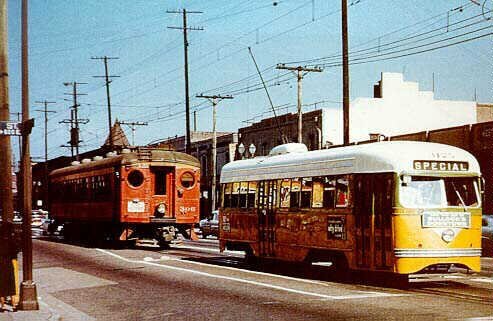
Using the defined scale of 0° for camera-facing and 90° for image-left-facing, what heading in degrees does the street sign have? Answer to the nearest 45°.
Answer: approximately 0°

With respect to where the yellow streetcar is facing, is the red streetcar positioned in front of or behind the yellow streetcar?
behind

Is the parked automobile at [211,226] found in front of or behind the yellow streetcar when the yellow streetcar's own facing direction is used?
behind

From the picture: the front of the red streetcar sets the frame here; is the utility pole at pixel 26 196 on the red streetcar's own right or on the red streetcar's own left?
on the red streetcar's own right

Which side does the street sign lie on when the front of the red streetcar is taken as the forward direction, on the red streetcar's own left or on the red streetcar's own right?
on the red streetcar's own right

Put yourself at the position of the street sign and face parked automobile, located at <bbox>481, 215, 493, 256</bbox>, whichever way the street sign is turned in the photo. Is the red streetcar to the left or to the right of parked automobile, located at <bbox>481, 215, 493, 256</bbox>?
left

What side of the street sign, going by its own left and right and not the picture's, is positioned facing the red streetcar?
back

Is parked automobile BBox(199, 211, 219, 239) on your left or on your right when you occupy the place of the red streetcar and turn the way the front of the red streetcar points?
on your left

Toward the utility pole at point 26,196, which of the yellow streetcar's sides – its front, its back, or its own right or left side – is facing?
right
